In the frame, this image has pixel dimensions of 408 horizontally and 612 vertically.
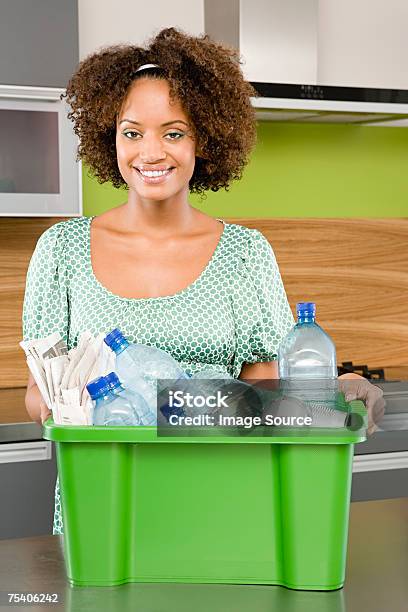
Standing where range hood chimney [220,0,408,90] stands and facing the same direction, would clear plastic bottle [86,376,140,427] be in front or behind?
in front

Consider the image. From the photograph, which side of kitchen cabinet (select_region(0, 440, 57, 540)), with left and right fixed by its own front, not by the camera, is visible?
front

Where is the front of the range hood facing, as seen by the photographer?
facing the viewer

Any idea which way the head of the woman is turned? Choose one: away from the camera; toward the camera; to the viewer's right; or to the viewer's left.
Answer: toward the camera

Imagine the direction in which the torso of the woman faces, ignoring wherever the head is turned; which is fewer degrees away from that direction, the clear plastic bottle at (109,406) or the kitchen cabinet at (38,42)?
the clear plastic bottle

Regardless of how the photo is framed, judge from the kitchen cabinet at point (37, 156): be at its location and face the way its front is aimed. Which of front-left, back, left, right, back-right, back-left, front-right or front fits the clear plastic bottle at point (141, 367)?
front

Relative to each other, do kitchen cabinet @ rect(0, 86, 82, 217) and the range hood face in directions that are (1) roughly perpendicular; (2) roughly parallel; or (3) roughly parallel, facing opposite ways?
roughly parallel

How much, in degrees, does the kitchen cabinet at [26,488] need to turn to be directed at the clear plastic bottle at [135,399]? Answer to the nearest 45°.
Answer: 0° — it already faces it

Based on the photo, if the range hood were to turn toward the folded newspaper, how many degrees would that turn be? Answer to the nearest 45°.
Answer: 0° — it already faces it

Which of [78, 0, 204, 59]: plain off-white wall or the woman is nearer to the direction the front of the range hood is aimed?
the woman

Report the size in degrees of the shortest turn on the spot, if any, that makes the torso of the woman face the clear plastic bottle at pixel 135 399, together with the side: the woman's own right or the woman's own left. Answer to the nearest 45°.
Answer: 0° — they already face it

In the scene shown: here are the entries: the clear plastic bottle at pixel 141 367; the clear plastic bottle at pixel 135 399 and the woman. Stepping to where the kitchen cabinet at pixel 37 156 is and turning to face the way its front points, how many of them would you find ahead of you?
3

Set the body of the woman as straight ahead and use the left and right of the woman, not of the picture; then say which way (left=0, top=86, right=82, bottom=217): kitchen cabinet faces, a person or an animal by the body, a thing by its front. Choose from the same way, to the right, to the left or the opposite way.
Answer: the same way

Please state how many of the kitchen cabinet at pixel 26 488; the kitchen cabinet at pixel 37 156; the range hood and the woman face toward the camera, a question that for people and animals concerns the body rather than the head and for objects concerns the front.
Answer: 4

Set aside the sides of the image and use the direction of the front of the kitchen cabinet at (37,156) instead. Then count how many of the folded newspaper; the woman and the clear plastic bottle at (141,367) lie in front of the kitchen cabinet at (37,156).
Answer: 3

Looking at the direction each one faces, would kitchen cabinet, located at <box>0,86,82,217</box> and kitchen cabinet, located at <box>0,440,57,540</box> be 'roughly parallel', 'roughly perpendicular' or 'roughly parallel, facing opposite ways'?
roughly parallel

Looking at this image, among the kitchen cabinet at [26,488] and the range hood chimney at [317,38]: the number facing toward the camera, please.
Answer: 2

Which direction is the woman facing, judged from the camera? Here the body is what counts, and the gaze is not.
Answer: toward the camera

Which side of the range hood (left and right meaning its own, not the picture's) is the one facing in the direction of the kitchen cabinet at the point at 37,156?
right
